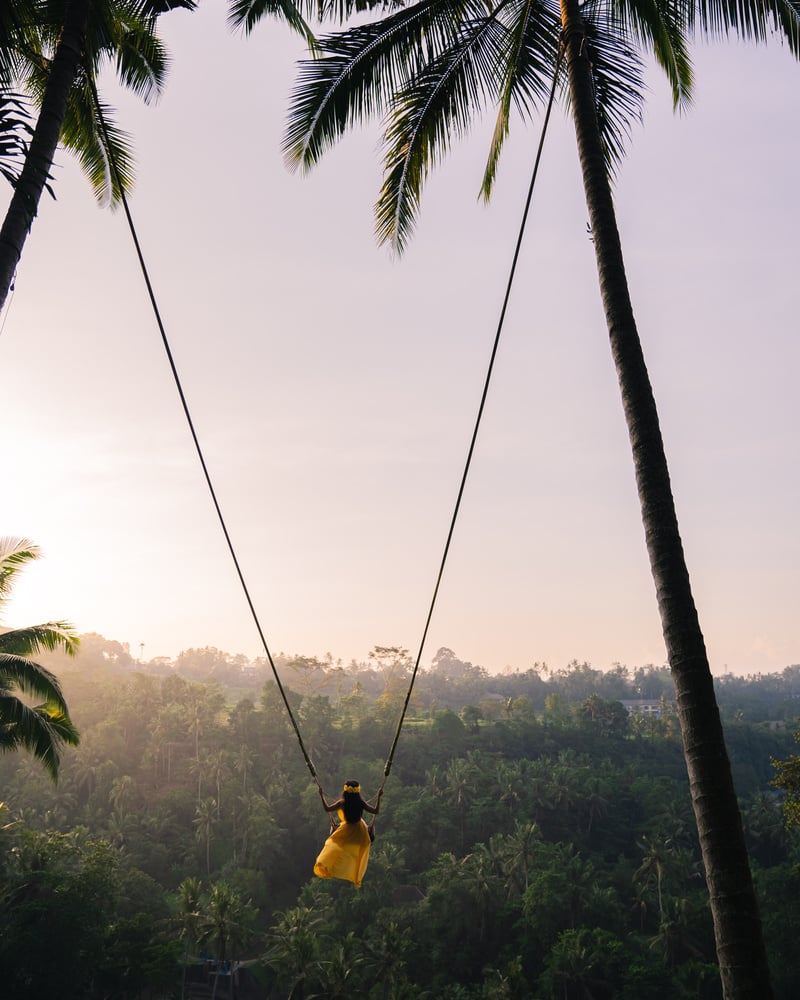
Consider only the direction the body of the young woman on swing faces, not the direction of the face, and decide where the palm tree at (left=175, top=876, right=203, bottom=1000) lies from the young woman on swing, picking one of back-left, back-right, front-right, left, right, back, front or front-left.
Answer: front

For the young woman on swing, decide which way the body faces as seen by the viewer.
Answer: away from the camera
